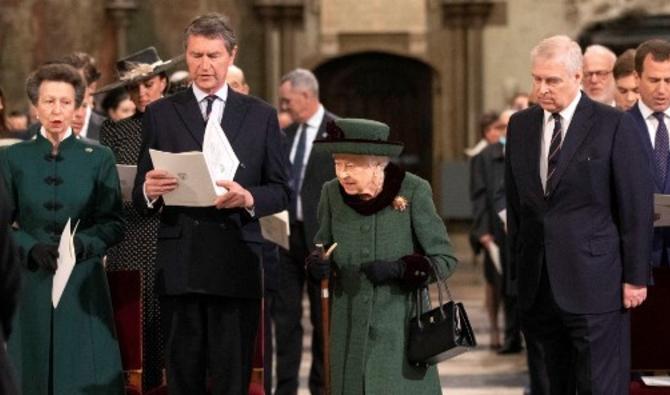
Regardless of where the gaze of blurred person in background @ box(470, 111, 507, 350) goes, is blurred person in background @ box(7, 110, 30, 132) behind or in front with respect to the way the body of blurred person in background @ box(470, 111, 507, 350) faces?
behind

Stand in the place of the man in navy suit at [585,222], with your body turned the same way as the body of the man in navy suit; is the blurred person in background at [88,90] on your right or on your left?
on your right

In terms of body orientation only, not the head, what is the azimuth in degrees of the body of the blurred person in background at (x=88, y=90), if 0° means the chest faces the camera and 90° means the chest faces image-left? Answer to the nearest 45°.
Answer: approximately 45°

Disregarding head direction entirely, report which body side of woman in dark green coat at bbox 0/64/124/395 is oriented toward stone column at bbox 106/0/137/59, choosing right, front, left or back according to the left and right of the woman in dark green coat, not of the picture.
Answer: back

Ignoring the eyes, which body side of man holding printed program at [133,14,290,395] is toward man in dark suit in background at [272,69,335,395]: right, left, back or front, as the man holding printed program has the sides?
back

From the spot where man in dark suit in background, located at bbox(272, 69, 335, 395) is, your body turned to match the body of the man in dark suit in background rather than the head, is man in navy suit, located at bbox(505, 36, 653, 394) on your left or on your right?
on your left

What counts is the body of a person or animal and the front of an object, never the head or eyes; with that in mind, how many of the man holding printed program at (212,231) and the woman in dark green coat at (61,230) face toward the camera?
2
